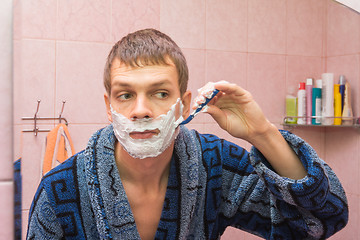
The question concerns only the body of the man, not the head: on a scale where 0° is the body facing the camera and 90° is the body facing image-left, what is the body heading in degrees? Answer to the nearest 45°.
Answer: approximately 0°

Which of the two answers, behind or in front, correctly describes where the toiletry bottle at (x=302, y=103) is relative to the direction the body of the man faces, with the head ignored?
behind

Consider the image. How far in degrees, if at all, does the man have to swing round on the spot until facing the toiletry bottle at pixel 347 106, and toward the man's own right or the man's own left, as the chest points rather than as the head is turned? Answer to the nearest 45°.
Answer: approximately 135° to the man's own left

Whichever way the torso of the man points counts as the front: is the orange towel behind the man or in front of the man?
behind

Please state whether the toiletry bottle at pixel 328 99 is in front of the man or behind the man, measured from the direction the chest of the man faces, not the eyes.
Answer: behind

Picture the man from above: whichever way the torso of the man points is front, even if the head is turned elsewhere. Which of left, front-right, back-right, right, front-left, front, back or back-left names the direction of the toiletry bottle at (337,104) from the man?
back-left

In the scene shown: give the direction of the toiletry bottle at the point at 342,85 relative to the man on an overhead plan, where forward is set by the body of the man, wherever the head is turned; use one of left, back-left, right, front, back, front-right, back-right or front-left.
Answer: back-left

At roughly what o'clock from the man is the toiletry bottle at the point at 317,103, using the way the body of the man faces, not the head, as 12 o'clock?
The toiletry bottle is roughly at 7 o'clock from the man.
